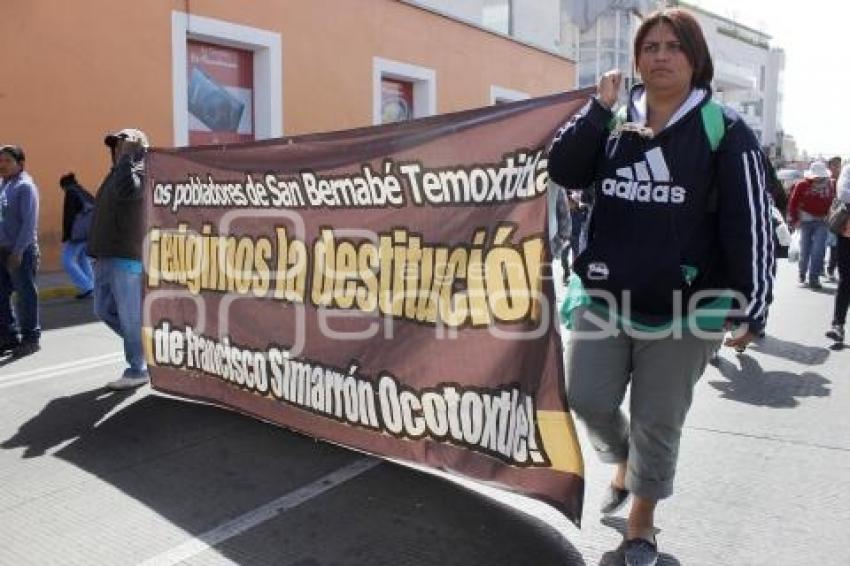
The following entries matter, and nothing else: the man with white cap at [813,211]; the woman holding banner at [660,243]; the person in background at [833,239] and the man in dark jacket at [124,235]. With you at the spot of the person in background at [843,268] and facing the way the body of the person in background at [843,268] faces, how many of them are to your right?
2

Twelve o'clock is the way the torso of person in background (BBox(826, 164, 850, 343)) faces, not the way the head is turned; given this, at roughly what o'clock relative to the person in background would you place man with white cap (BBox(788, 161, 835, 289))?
The man with white cap is roughly at 6 o'clock from the person in background.

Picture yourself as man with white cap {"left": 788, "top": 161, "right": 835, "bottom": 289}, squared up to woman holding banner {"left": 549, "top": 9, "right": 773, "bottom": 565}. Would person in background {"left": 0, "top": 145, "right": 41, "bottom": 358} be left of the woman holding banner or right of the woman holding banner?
right

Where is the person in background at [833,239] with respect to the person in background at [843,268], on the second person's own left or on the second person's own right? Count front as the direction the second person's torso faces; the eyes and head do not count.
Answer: on the second person's own right

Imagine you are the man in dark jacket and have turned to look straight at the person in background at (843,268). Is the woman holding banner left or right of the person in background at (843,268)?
right
